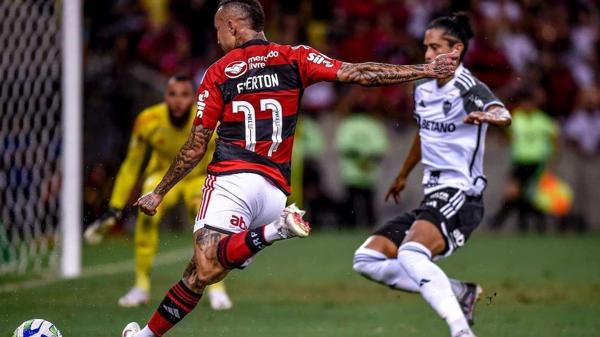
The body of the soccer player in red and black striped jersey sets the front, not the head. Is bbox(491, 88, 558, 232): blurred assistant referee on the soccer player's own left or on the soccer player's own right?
on the soccer player's own right

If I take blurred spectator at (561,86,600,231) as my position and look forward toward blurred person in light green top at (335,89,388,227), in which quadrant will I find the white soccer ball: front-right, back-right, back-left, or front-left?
front-left

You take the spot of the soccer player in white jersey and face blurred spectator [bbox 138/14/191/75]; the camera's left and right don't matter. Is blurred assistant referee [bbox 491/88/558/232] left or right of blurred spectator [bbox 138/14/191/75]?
right

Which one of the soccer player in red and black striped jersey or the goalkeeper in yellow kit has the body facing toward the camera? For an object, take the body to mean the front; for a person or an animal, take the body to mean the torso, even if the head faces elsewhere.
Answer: the goalkeeper in yellow kit

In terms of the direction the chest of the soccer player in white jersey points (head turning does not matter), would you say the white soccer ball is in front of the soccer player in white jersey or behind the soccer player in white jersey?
in front

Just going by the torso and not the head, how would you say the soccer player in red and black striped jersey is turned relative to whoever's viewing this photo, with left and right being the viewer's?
facing away from the viewer and to the left of the viewer

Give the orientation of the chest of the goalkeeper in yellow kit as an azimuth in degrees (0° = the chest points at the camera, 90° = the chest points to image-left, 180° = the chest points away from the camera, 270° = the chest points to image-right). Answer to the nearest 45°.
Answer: approximately 0°

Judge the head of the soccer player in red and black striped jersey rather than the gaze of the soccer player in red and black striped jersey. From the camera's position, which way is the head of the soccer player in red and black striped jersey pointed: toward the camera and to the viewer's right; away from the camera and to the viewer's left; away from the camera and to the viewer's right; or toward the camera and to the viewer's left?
away from the camera and to the viewer's left

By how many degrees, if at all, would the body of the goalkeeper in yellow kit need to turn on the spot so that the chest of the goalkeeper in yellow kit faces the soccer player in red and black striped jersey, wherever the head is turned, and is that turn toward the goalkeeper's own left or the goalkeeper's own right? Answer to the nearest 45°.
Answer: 0° — they already face them

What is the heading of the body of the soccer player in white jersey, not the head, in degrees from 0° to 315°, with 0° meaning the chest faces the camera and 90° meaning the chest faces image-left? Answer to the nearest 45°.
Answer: approximately 45°

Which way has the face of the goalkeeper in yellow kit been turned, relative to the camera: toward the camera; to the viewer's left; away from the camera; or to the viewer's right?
toward the camera
